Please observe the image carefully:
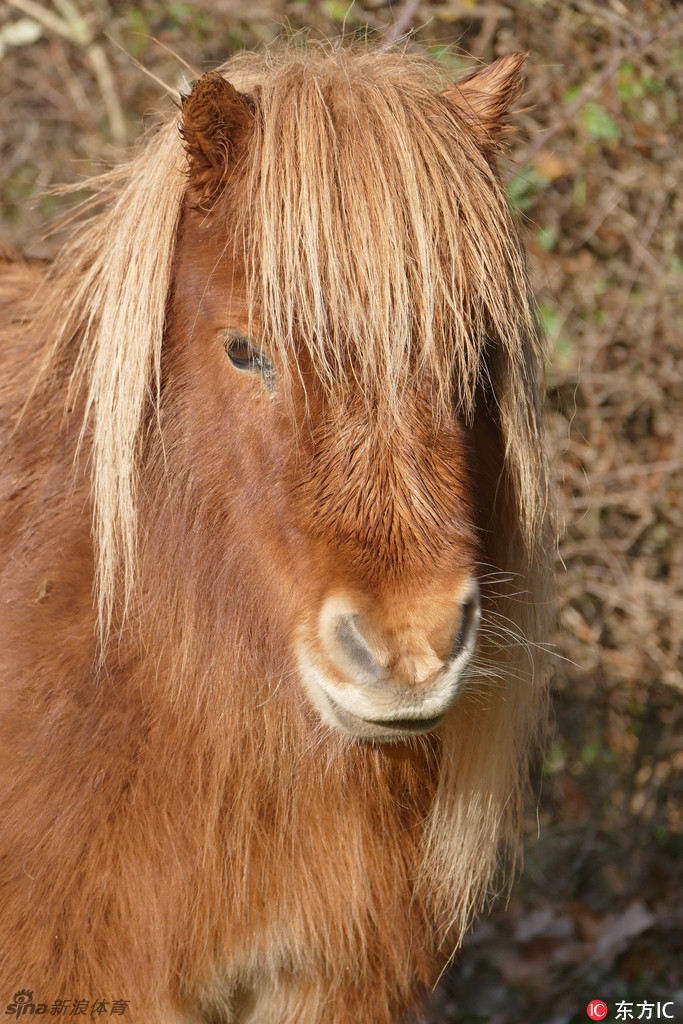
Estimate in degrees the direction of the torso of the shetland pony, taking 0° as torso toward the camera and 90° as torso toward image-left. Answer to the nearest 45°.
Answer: approximately 315°

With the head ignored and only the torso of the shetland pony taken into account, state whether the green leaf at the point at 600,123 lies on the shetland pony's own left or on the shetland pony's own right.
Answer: on the shetland pony's own left

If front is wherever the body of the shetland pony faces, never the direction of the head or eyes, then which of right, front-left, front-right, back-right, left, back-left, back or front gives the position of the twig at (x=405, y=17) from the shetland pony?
back-left

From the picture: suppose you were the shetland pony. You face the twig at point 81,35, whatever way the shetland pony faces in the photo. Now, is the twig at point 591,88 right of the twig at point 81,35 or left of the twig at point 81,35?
right

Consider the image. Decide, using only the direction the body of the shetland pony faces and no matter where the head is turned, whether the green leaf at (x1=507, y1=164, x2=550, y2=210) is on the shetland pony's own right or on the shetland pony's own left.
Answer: on the shetland pony's own left

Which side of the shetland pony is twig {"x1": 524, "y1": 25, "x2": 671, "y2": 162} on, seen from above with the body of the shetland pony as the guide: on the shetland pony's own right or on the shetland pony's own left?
on the shetland pony's own left
